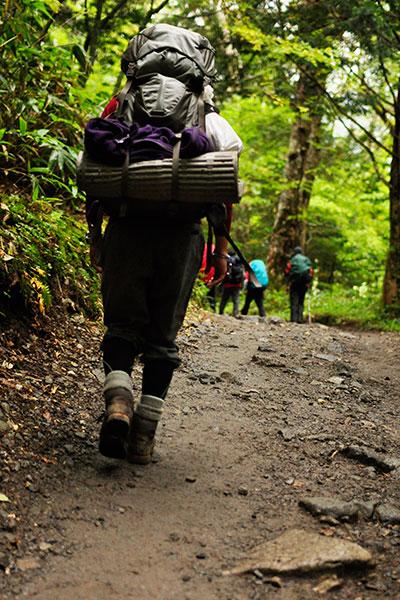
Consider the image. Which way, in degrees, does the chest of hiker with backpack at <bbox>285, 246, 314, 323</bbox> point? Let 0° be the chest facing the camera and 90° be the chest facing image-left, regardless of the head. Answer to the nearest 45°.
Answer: approximately 180°

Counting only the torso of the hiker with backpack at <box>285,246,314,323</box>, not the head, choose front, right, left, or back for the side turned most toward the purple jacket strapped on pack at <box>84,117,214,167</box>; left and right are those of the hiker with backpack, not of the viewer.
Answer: back

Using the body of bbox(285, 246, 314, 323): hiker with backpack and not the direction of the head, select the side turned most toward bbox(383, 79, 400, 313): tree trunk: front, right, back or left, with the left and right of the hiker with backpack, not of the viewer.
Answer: right

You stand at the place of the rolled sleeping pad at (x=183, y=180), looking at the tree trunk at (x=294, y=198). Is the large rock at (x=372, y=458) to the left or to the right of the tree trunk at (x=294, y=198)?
right

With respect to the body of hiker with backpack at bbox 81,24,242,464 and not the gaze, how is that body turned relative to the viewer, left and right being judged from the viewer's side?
facing away from the viewer

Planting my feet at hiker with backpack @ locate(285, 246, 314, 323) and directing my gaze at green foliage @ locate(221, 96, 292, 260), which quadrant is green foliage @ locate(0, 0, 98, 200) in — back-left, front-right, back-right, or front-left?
back-left

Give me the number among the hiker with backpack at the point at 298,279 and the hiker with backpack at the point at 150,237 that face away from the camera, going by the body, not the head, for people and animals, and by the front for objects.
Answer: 2
